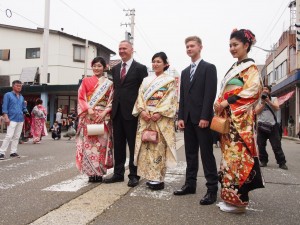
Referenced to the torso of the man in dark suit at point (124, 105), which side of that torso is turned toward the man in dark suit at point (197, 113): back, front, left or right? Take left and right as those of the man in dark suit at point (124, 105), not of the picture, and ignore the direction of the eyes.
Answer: left

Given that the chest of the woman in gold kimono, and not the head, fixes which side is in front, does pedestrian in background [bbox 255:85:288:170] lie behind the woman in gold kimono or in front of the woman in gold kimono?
behind

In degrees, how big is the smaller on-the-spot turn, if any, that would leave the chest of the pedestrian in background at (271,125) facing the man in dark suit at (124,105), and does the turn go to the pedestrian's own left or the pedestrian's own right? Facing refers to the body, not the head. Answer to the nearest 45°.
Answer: approximately 45° to the pedestrian's own right

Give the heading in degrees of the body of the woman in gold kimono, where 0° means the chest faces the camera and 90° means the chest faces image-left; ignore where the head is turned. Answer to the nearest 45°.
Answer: approximately 45°

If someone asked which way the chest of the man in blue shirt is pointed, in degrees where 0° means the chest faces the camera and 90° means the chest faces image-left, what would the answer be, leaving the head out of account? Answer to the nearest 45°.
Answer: approximately 315°

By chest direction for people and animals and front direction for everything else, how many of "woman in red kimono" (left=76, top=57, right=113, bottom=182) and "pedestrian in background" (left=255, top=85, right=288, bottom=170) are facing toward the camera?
2
